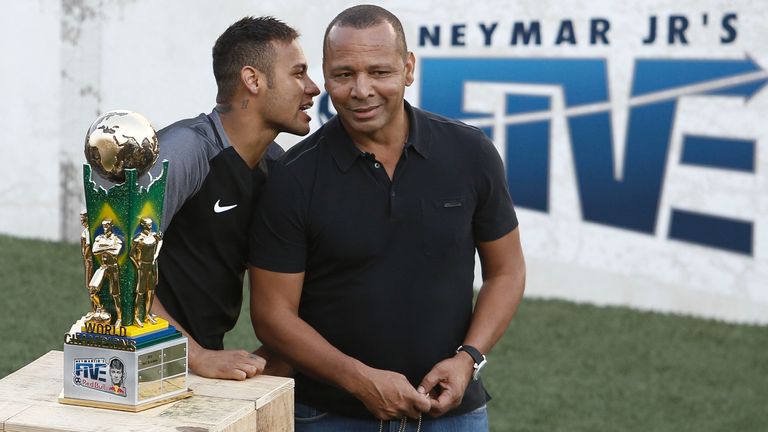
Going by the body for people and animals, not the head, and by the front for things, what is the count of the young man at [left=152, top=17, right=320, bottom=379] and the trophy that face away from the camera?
0

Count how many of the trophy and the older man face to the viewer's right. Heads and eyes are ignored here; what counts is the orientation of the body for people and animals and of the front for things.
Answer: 0

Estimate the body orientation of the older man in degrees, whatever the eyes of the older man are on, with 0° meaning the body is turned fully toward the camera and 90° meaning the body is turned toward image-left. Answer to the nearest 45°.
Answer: approximately 0°

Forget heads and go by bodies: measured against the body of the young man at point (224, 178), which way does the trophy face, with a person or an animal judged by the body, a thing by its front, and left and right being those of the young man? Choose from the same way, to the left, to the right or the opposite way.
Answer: to the right

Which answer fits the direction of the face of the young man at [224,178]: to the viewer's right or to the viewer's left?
to the viewer's right

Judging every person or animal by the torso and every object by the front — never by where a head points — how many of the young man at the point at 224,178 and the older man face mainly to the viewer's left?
0

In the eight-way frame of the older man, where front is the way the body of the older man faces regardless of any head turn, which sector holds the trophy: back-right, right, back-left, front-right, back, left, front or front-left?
front-right
